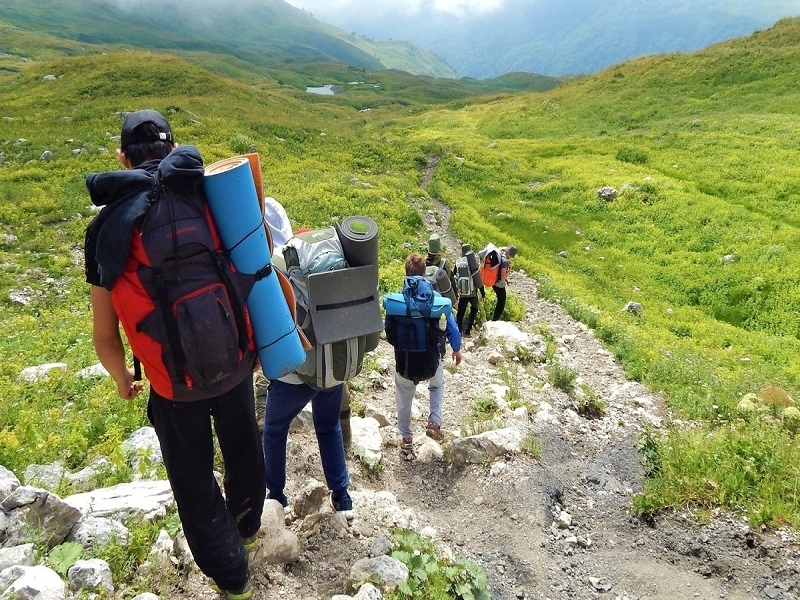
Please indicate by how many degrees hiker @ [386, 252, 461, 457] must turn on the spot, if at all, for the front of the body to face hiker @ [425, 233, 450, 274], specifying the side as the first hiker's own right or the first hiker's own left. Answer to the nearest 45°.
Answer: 0° — they already face them

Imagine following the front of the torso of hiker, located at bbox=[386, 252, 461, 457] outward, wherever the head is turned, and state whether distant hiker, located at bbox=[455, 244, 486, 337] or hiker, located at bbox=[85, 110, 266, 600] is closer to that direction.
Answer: the distant hiker

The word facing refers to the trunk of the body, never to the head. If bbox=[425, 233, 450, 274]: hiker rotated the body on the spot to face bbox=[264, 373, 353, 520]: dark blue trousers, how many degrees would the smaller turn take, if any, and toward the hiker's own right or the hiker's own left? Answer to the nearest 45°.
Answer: approximately 180°

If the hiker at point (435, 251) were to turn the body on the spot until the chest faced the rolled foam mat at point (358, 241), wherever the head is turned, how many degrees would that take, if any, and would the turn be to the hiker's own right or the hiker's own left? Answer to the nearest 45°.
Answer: approximately 180°

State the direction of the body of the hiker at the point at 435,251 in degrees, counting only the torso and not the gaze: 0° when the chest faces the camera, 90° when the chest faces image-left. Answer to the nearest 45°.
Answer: approximately 180°

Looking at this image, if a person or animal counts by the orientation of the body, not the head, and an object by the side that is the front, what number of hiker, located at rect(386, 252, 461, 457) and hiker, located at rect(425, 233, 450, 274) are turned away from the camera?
2

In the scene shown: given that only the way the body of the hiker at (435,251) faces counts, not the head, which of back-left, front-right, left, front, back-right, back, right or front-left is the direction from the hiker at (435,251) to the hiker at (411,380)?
back

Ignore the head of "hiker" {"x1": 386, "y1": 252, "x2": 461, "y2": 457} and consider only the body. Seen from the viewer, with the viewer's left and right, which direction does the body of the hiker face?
facing away from the viewer

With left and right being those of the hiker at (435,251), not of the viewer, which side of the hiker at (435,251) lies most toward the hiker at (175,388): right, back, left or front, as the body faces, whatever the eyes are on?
back
